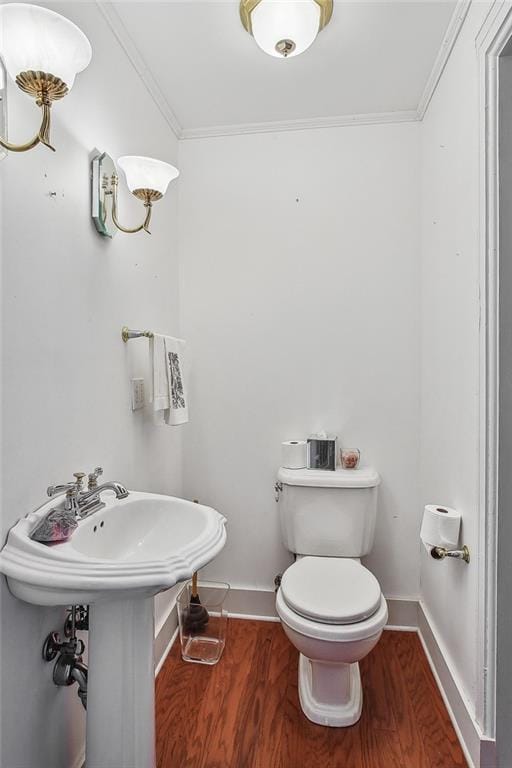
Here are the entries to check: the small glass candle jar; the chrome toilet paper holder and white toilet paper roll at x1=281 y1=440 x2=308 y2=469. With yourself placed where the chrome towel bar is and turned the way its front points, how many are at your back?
0

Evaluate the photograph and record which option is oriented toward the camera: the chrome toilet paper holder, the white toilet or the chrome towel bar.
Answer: the white toilet

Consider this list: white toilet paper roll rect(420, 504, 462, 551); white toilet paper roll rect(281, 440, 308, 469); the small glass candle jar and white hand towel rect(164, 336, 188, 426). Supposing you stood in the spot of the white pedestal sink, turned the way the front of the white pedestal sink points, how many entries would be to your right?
0

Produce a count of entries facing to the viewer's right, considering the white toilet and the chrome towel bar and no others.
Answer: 1

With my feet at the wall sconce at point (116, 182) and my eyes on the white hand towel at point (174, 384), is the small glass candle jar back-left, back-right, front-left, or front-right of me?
front-right

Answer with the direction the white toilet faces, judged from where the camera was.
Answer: facing the viewer

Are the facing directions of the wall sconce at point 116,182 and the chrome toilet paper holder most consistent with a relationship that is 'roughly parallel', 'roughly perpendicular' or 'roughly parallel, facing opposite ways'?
roughly parallel, facing opposite ways

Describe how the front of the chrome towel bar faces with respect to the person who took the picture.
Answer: facing to the right of the viewer

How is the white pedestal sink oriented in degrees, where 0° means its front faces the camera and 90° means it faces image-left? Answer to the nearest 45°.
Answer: approximately 315°

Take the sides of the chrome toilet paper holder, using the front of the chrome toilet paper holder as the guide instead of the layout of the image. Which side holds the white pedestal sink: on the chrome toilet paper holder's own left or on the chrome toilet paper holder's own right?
on the chrome toilet paper holder's own left

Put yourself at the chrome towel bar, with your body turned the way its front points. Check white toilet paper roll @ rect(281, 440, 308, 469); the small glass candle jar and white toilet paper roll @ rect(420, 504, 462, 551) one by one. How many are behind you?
0

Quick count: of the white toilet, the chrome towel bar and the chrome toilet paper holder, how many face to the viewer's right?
1

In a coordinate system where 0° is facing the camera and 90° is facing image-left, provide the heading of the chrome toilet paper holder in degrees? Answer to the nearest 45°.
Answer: approximately 90°

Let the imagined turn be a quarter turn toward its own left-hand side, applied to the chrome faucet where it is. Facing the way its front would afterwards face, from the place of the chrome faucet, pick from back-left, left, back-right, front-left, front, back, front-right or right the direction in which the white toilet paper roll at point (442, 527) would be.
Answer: front-right

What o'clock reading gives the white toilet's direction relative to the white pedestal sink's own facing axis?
The white toilet is roughly at 10 o'clock from the white pedestal sink.

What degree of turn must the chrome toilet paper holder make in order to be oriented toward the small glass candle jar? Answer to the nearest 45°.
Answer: approximately 45° to its right

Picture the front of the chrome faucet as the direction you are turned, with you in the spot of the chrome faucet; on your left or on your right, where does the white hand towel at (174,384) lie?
on your left

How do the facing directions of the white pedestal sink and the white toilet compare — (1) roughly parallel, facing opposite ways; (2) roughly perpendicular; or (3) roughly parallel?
roughly perpendicular
